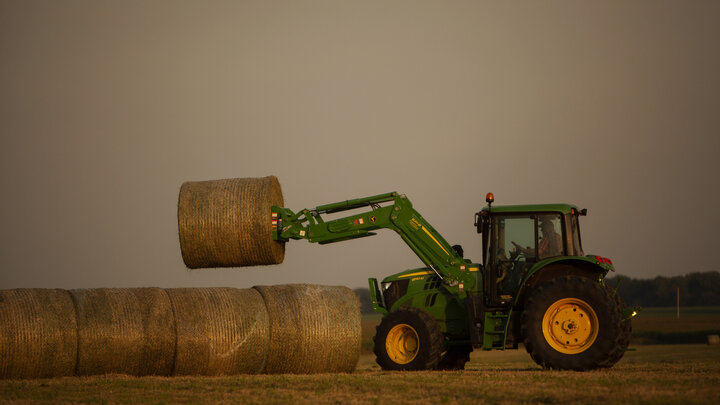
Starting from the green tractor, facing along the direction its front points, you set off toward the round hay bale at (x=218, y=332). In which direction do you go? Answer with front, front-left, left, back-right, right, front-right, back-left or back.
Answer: front

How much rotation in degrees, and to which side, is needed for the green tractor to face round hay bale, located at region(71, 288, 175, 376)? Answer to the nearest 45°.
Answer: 0° — it already faces it

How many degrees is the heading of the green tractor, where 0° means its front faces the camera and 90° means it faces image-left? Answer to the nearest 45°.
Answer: approximately 90°

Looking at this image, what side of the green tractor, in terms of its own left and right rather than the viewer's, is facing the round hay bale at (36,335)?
front

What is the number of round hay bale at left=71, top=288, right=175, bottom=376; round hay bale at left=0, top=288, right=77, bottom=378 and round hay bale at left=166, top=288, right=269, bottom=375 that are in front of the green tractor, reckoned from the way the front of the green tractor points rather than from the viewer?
3

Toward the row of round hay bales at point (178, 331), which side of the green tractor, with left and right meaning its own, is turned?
front

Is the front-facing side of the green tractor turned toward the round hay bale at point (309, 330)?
yes
